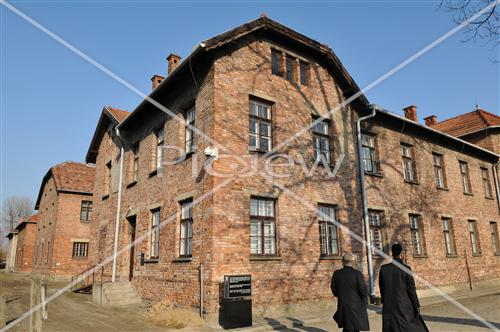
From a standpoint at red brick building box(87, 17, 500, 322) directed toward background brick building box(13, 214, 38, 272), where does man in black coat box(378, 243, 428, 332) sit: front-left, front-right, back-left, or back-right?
back-left

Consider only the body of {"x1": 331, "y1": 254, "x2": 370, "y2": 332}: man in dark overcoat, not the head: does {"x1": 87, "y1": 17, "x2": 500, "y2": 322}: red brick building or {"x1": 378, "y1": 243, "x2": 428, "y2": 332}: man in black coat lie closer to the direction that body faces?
the red brick building

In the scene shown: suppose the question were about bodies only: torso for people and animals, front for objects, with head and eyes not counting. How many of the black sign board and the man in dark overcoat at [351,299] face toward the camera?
1

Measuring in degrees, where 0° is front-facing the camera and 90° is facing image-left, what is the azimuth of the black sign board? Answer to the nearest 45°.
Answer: approximately 0°

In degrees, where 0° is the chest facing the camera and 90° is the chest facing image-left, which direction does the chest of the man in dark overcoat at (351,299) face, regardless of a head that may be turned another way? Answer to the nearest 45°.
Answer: approximately 180°

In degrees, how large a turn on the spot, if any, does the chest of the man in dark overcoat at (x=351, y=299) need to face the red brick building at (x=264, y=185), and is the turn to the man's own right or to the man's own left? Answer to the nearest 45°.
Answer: approximately 45° to the man's own left

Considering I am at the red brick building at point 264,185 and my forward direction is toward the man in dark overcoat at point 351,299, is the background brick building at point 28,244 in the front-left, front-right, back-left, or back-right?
back-right

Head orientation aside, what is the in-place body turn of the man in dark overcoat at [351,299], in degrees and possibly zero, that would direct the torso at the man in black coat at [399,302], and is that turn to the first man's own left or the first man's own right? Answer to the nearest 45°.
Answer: approximately 135° to the first man's own right

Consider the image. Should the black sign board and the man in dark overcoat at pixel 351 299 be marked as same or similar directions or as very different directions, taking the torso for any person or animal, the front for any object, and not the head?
very different directions
